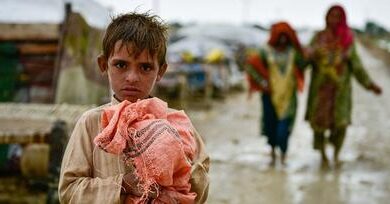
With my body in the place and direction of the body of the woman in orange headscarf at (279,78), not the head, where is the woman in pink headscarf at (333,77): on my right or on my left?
on my left

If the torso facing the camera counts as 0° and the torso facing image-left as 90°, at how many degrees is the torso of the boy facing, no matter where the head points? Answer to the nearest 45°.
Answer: approximately 0°

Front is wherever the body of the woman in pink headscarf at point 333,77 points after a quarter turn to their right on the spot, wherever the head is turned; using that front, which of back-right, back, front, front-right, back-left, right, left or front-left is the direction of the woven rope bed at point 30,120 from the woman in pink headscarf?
front-left

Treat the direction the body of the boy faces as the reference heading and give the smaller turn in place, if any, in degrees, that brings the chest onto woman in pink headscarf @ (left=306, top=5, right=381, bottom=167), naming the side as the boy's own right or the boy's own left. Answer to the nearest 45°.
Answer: approximately 135° to the boy's own left

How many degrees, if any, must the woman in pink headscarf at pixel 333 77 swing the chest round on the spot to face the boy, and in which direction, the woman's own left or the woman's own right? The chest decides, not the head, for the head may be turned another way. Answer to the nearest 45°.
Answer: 0° — they already face them

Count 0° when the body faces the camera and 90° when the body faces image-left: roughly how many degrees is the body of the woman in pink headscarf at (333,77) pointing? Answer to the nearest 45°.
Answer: approximately 0°

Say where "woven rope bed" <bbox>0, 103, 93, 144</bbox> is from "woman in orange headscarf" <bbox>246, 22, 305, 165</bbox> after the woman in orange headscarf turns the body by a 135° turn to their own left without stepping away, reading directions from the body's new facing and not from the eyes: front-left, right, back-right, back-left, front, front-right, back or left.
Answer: back

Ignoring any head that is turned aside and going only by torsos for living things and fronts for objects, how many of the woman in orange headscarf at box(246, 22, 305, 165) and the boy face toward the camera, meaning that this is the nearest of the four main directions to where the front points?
2

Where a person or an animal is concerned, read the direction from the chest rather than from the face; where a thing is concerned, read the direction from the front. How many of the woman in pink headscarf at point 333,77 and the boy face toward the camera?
2
